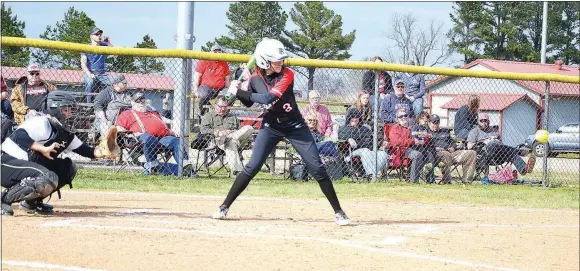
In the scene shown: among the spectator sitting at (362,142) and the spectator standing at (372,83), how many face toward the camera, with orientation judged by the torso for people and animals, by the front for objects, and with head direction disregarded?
2

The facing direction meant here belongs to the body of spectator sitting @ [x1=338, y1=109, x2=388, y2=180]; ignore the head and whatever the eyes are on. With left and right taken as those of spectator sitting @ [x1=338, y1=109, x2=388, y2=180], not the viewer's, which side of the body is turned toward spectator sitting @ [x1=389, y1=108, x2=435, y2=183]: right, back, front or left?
left

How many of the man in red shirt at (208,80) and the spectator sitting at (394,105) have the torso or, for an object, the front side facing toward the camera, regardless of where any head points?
2

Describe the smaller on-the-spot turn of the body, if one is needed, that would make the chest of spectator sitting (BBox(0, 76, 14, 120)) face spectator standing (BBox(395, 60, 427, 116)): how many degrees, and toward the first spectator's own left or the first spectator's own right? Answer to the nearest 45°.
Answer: approximately 45° to the first spectator's own left
